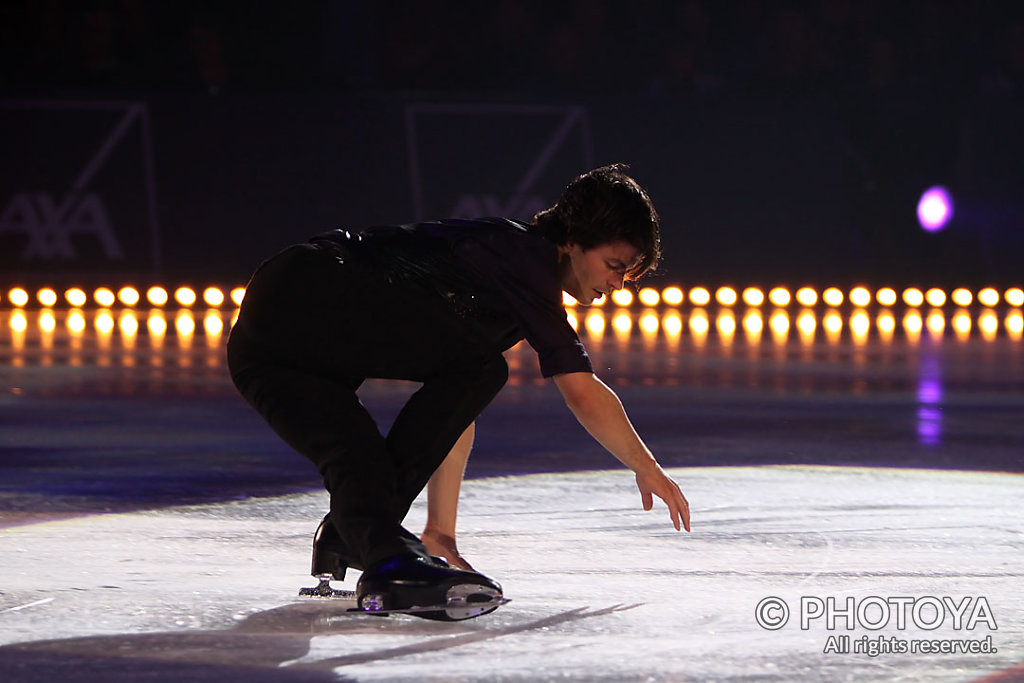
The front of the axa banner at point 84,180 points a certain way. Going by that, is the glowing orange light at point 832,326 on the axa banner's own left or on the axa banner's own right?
on the axa banner's own left

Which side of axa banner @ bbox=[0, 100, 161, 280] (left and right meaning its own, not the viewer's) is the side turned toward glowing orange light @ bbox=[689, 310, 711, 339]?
left

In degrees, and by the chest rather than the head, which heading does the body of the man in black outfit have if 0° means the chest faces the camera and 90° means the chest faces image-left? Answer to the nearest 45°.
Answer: approximately 270°

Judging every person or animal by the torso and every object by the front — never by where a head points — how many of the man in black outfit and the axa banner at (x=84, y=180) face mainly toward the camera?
1

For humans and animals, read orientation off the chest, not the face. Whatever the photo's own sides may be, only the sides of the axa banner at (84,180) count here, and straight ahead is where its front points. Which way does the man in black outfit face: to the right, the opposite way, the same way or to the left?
to the left

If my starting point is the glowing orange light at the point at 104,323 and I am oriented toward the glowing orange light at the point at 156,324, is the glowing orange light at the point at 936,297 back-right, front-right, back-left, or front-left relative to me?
front-left

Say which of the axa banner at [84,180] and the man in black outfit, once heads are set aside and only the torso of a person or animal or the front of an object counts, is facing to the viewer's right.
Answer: the man in black outfit

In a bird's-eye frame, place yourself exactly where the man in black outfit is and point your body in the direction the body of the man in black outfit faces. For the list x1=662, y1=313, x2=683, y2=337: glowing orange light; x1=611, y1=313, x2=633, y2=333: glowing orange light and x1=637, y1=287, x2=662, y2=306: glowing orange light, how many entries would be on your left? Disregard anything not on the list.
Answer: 3

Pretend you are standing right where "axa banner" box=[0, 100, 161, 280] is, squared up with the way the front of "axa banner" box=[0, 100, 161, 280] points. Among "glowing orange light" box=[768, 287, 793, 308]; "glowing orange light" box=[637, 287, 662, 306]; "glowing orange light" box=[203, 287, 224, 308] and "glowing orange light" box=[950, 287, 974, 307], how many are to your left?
4

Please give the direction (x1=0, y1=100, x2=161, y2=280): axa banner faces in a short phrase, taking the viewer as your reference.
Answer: facing the viewer

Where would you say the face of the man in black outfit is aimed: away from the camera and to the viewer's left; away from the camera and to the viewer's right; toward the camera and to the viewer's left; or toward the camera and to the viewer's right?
toward the camera and to the viewer's right
